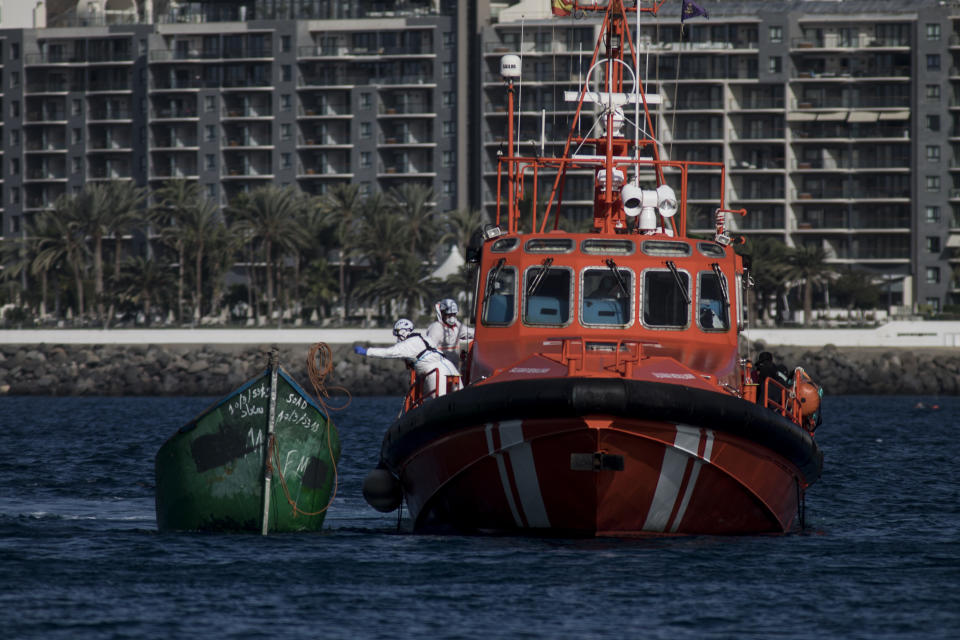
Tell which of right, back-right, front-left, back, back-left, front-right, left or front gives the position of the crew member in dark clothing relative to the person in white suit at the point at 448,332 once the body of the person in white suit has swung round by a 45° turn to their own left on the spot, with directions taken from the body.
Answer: front-left

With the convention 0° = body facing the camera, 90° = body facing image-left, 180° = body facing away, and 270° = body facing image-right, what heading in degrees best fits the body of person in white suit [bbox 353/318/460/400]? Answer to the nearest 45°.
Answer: approximately 90°

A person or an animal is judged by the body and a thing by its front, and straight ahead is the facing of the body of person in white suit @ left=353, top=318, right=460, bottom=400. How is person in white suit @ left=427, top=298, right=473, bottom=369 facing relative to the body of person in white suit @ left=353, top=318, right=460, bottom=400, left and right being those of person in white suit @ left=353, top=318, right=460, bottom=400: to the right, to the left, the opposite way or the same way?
to the left

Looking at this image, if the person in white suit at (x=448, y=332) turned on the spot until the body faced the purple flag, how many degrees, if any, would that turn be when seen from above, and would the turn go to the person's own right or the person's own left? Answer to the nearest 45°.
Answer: approximately 135° to the person's own left

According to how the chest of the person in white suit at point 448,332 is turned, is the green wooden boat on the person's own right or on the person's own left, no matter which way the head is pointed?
on the person's own right

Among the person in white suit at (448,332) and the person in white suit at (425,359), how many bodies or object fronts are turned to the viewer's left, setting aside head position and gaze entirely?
1

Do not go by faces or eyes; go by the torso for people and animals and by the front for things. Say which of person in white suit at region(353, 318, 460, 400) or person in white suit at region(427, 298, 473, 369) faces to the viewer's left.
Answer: person in white suit at region(353, 318, 460, 400)

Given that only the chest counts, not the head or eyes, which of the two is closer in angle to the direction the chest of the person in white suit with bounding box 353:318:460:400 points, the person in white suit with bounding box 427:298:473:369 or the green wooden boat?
the green wooden boat

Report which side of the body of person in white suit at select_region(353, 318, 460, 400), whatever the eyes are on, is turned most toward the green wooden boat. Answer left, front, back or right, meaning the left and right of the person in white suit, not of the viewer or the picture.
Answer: front

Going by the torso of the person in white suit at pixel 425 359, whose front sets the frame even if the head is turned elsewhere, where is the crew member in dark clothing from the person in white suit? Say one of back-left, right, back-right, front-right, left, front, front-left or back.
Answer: back

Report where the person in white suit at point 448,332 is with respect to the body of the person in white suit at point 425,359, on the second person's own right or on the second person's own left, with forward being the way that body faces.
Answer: on the second person's own right

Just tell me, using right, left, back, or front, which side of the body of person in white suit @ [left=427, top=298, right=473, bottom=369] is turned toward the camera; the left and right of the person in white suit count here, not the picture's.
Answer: front
